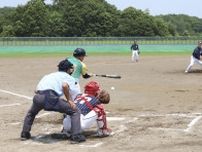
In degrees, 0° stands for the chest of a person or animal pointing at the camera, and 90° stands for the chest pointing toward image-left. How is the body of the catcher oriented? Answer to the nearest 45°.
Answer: approximately 225°

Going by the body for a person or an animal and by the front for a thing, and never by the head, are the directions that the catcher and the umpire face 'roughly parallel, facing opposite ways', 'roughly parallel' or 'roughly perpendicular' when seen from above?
roughly parallel

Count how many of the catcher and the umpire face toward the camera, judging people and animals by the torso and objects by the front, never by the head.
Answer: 0

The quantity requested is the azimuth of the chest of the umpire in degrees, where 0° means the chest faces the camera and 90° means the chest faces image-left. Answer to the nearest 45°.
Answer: approximately 225°

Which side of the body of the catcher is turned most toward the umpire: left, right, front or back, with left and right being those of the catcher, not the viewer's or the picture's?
back
